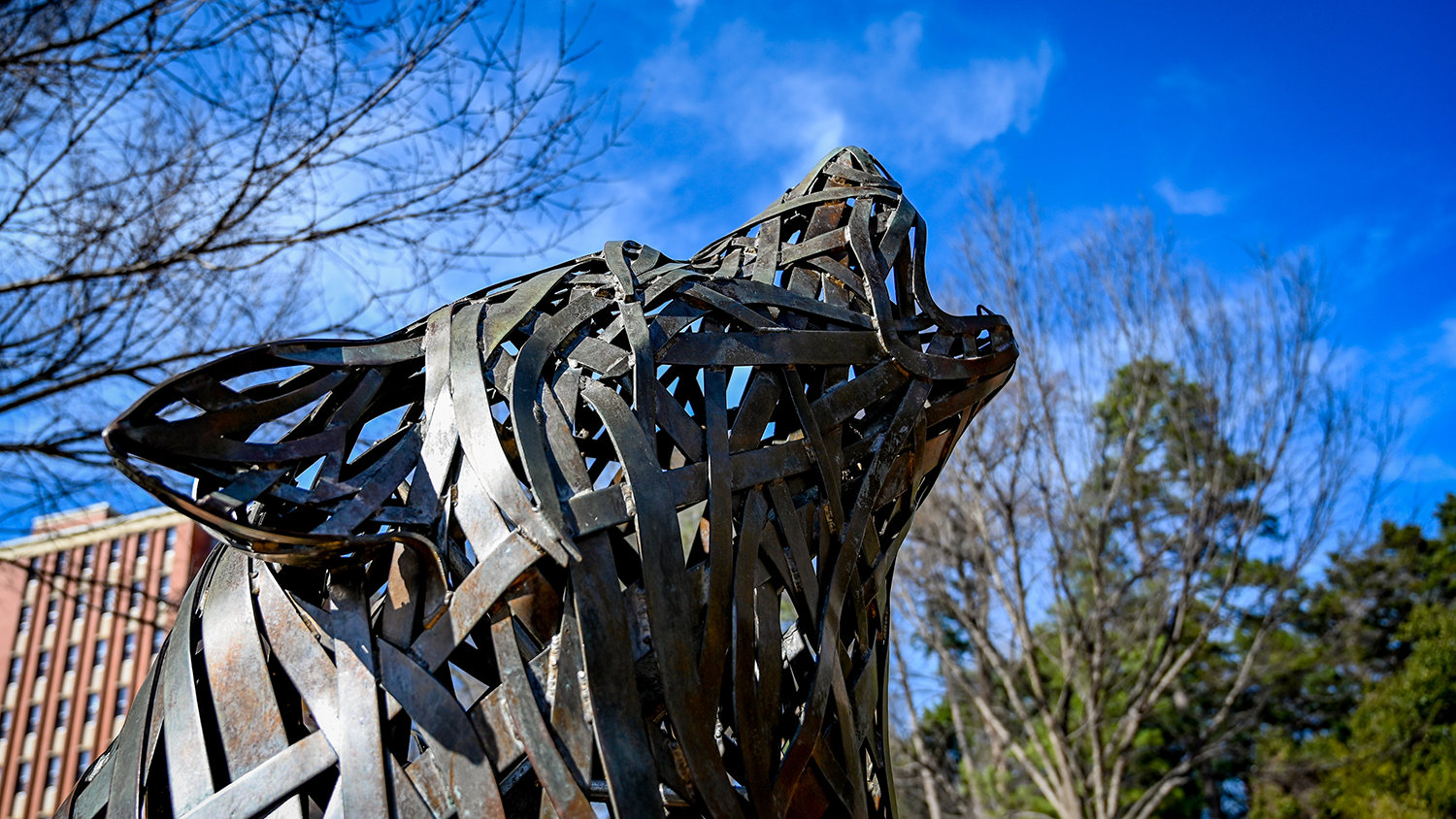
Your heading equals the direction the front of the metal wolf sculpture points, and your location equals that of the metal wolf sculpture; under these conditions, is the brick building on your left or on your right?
on your left

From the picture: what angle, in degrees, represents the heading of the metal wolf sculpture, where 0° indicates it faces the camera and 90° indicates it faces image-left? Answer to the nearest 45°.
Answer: approximately 270°
